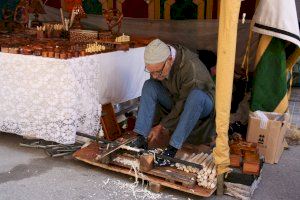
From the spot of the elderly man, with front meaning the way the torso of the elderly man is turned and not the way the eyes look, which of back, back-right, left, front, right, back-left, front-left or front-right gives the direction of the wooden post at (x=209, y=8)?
back-right

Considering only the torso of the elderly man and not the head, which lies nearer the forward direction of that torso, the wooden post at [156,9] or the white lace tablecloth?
the white lace tablecloth

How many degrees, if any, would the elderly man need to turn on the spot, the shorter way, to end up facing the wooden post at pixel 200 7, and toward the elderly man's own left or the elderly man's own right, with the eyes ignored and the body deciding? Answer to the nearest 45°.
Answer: approximately 135° to the elderly man's own right

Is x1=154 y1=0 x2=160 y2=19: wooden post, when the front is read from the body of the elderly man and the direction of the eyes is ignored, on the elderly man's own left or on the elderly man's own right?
on the elderly man's own right

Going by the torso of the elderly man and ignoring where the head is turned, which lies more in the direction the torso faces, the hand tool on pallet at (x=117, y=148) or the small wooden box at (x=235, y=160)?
the hand tool on pallet

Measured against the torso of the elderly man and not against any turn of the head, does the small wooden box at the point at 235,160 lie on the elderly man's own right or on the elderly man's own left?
on the elderly man's own left

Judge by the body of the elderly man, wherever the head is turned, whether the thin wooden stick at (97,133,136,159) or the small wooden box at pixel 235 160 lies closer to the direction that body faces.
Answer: the thin wooden stick

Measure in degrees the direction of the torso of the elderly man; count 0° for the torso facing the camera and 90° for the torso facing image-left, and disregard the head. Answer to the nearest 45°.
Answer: approximately 45°

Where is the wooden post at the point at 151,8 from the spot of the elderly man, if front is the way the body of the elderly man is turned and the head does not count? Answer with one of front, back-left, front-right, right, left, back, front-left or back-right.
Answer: back-right

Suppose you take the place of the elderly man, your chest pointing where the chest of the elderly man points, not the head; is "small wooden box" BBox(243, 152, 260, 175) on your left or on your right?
on your left

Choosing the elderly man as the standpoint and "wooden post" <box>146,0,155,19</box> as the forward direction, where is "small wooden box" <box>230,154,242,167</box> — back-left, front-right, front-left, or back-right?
back-right

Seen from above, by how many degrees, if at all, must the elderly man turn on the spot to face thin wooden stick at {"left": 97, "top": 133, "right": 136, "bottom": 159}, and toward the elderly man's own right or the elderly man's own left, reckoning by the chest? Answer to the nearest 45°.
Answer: approximately 45° to the elderly man's own right
